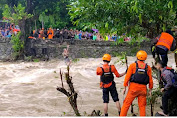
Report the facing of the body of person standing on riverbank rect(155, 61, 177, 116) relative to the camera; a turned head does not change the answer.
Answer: to the viewer's left

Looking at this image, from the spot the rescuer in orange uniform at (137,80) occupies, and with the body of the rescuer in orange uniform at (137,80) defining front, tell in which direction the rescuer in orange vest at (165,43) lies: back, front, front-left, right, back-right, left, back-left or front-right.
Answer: front-right

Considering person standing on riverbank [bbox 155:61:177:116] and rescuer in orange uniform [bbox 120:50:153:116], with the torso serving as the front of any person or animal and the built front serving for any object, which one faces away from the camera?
the rescuer in orange uniform

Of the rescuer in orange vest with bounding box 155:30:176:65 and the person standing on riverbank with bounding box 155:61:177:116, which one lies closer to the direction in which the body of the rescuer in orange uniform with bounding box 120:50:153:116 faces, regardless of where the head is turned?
the rescuer in orange vest

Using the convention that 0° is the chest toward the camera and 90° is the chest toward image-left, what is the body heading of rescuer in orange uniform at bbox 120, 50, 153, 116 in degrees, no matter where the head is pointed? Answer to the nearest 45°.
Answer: approximately 180°

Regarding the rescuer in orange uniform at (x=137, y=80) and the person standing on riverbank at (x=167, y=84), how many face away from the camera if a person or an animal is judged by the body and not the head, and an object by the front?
1

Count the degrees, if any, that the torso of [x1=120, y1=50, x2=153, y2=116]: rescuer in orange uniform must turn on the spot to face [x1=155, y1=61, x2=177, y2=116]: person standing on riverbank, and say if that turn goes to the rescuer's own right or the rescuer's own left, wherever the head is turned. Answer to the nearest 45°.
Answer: approximately 90° to the rescuer's own right

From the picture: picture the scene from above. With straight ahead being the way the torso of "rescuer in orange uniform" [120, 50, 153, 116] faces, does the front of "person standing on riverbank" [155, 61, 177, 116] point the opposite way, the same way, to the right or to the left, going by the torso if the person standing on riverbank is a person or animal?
to the left
